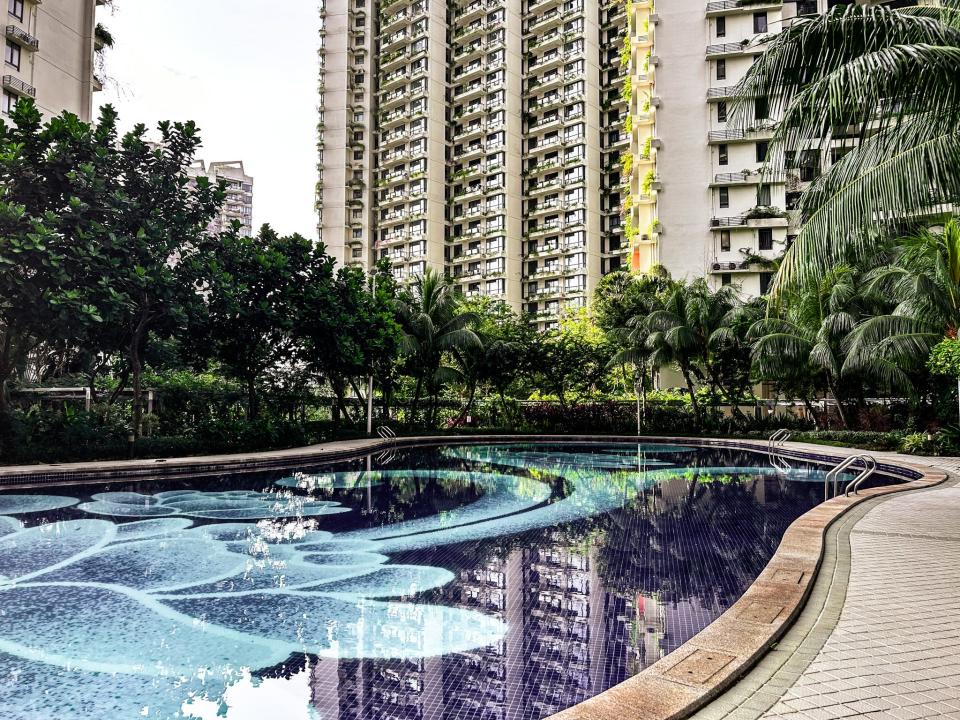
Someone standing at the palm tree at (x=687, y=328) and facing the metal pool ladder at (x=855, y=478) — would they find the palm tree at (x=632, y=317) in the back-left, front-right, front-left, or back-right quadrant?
back-right

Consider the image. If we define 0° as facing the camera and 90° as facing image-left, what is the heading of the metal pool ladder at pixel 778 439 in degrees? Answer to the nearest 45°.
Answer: approximately 45°

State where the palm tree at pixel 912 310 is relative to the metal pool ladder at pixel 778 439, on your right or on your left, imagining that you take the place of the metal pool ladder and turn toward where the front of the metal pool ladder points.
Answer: on your left

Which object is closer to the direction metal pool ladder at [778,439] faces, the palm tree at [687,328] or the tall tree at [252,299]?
the tall tree

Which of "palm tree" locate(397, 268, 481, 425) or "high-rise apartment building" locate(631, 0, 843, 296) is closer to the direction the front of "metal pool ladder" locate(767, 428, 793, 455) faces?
the palm tree

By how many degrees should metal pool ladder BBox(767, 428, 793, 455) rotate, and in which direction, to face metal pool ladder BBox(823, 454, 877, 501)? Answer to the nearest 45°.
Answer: approximately 45° to its left

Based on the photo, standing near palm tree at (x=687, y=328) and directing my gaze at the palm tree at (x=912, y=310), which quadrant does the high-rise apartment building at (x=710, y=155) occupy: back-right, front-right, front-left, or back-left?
back-left
